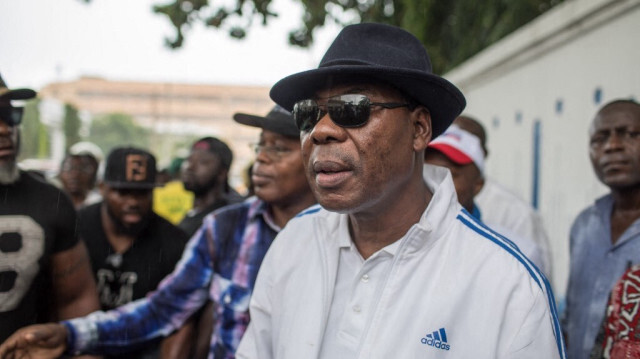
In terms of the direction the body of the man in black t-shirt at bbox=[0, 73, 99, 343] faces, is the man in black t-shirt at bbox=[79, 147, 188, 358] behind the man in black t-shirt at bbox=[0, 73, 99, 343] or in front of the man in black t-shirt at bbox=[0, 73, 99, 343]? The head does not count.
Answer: behind

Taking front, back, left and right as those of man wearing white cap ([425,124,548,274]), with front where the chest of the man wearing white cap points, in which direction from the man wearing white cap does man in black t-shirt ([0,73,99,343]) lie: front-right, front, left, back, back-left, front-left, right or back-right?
front

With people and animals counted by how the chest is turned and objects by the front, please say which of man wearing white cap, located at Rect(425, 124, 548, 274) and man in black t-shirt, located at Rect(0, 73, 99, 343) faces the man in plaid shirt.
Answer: the man wearing white cap

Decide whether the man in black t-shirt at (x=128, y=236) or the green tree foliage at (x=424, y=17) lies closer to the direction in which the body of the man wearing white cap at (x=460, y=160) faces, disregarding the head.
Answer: the man in black t-shirt

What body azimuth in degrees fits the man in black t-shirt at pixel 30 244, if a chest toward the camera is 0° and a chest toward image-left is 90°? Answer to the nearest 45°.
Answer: approximately 0°

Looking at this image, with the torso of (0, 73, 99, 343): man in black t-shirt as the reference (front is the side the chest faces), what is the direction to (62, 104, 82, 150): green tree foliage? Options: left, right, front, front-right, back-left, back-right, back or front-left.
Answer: back

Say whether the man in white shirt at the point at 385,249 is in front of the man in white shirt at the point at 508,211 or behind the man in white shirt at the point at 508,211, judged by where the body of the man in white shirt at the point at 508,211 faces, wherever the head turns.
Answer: in front

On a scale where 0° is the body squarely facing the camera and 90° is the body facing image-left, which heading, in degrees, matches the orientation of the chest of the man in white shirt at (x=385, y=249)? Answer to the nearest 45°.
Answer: approximately 45°

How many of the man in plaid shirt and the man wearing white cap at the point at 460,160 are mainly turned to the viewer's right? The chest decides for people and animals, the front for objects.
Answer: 0

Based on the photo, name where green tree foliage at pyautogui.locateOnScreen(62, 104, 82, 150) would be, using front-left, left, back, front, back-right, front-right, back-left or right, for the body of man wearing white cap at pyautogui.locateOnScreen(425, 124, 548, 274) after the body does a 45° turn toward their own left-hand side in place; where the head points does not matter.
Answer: back-right

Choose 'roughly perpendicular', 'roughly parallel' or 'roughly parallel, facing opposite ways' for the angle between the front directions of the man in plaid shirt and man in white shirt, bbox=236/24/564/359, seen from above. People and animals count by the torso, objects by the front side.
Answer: roughly parallel

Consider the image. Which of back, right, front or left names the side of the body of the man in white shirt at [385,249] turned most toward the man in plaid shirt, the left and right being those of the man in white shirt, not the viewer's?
right

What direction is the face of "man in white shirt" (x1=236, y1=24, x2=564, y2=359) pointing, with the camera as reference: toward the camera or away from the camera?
toward the camera

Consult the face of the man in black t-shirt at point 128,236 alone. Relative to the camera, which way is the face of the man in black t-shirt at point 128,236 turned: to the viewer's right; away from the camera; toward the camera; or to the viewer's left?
toward the camera
